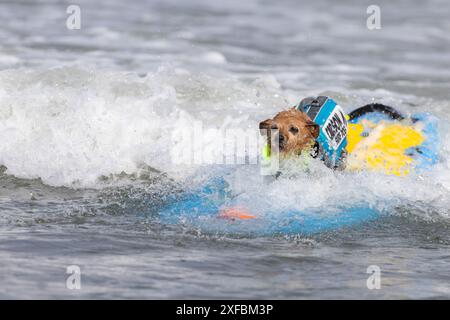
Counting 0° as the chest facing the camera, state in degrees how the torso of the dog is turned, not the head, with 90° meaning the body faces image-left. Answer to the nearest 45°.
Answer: approximately 45°
